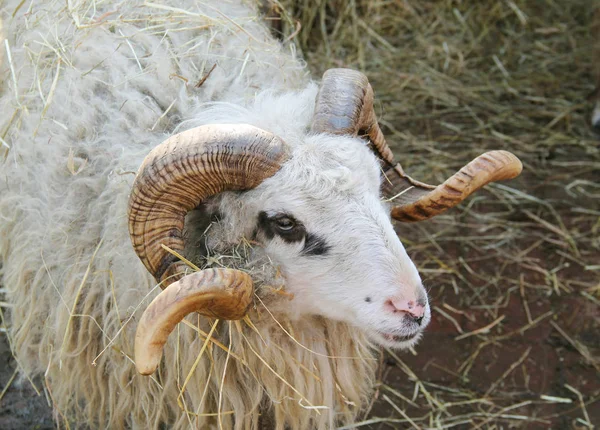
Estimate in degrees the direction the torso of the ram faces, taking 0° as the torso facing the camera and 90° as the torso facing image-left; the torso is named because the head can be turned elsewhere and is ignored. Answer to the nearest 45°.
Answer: approximately 315°
